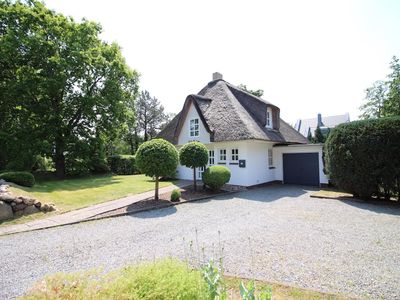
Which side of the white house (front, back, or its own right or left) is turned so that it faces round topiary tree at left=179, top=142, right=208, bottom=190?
front

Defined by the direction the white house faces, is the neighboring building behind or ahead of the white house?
behind

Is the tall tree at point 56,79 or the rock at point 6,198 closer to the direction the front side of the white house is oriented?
the rock

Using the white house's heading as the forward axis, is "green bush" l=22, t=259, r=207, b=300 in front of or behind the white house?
in front

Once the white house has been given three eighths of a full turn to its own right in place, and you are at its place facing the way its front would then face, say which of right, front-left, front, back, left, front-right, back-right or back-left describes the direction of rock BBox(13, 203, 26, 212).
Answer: back-left

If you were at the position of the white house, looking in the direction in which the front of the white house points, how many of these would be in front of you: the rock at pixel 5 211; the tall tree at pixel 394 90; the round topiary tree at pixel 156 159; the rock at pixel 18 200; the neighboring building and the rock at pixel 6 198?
4

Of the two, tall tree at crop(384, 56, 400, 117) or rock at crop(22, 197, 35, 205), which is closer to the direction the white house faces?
the rock

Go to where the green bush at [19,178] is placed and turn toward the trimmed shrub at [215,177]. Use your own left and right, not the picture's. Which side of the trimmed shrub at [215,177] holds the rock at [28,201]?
right

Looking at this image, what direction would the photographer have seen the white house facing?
facing the viewer and to the left of the viewer

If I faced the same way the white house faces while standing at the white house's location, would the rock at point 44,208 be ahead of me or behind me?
ahead

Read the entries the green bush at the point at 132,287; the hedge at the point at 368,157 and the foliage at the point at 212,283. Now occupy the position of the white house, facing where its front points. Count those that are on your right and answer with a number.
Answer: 0

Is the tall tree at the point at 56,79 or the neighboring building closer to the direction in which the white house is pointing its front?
the tall tree

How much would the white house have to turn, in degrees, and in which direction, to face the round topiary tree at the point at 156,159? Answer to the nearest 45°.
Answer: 0° — it already faces it

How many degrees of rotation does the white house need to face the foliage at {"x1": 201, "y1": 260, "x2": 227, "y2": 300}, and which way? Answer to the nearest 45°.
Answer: approximately 45° to its left

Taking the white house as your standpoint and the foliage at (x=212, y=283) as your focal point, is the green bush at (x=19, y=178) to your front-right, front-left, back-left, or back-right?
front-right

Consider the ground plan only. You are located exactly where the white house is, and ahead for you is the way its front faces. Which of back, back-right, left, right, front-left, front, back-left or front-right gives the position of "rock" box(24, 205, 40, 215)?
front

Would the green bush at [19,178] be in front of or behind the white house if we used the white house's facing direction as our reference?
in front
